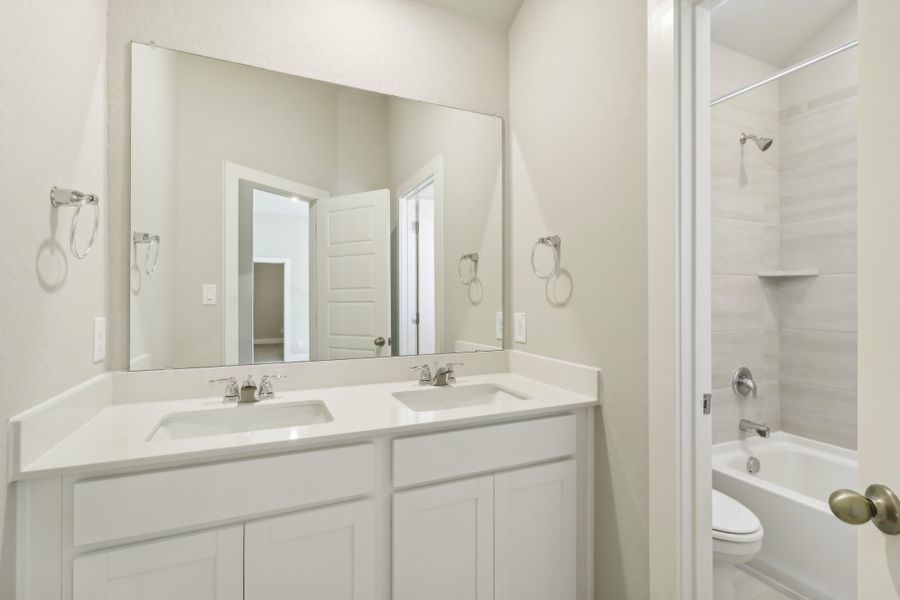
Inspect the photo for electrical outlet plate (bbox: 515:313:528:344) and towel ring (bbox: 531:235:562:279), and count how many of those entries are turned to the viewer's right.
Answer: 0

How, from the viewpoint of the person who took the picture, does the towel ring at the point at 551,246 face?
facing the viewer and to the left of the viewer

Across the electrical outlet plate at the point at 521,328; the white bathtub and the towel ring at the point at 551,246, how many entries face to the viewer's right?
0

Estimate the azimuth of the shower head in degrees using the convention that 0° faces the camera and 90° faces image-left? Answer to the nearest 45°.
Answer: approximately 315°

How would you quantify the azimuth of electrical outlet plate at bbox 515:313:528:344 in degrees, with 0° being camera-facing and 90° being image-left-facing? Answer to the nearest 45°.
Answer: approximately 45°

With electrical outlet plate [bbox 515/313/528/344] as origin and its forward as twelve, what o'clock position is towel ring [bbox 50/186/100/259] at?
The towel ring is roughly at 12 o'clock from the electrical outlet plate.

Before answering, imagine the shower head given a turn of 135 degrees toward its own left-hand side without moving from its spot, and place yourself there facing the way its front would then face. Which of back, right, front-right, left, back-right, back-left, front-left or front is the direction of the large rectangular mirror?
back-left

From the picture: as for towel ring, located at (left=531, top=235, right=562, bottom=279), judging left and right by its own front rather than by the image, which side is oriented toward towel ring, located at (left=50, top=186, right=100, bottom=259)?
front

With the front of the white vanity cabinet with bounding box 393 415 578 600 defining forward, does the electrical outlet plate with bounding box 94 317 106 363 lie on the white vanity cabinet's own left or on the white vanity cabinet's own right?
on the white vanity cabinet's own right

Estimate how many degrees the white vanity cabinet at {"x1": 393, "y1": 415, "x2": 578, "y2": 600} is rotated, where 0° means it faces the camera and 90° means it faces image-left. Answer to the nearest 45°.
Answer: approximately 315°
